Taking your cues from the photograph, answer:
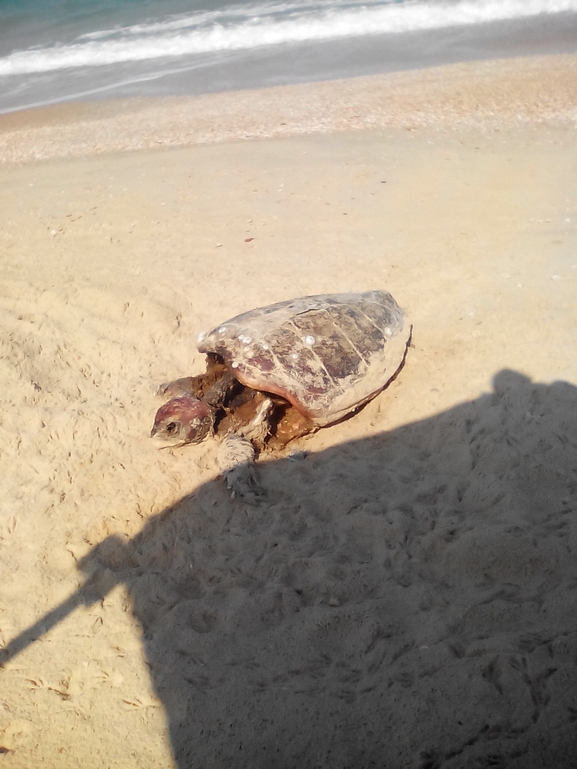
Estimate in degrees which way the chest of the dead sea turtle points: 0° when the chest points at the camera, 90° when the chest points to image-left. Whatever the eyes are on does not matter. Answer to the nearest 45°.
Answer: approximately 45°
